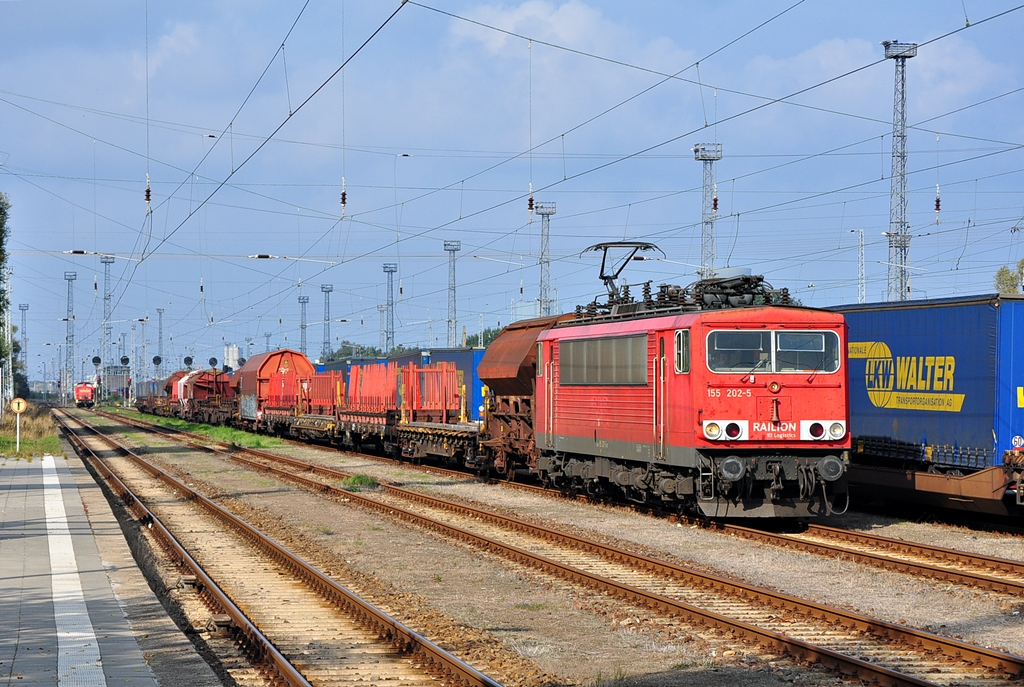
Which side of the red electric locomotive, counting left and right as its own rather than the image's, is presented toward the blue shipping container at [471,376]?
back

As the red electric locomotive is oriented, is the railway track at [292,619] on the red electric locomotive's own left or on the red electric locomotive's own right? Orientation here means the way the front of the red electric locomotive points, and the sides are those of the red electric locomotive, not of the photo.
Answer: on the red electric locomotive's own right

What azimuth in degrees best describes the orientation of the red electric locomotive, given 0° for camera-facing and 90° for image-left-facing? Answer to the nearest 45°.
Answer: approximately 315°

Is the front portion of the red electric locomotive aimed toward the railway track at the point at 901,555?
yes

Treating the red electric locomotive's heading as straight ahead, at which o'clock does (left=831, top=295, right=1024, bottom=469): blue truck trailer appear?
The blue truck trailer is roughly at 10 o'clock from the red electric locomotive.
